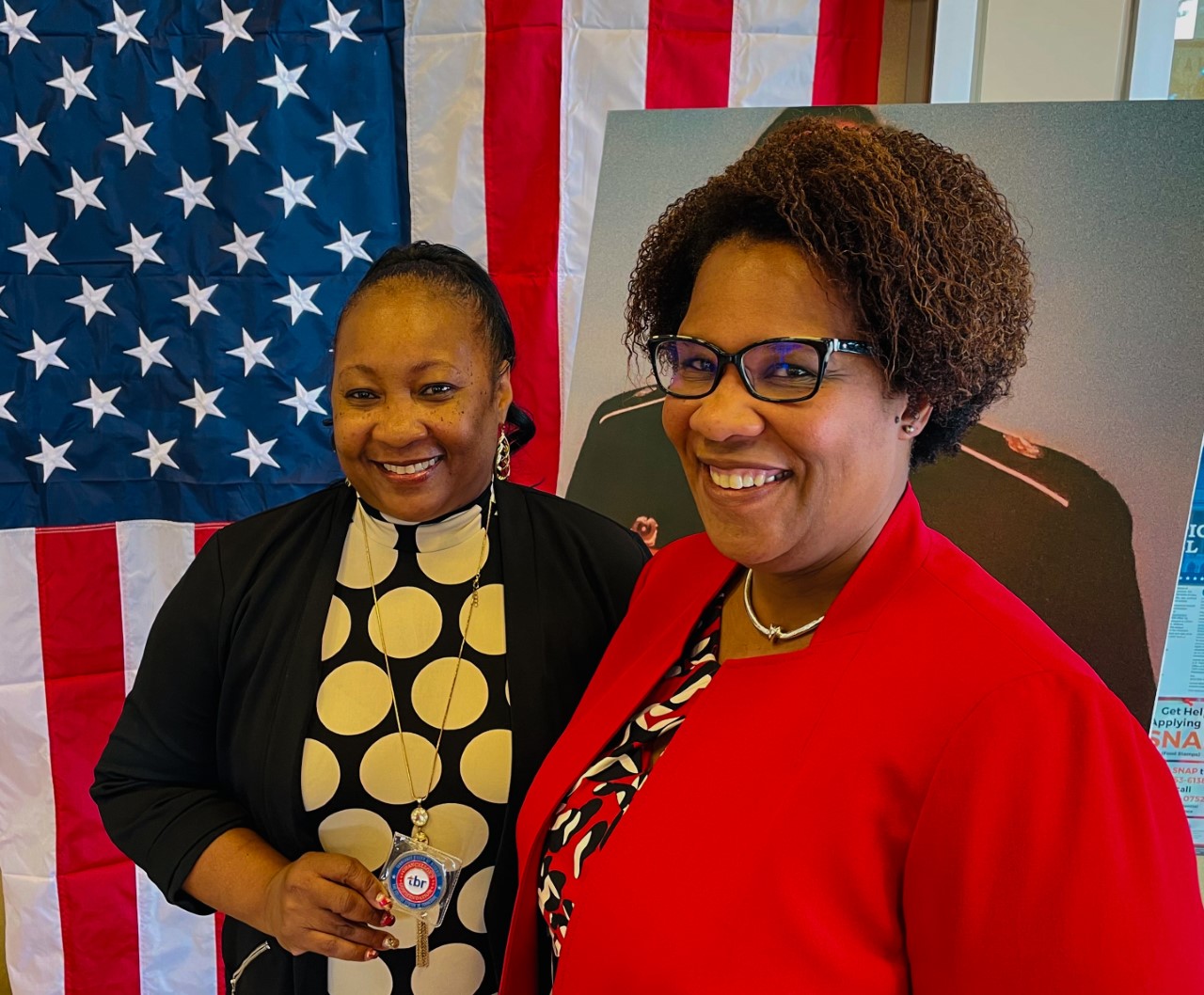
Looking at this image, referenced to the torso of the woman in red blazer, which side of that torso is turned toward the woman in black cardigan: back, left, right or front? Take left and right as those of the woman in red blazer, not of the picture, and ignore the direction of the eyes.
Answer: right

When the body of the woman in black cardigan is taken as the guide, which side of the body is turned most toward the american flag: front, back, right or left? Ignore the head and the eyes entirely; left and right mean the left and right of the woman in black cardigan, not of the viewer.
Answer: back

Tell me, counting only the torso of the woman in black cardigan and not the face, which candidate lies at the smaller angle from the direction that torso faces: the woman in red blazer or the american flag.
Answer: the woman in red blazer

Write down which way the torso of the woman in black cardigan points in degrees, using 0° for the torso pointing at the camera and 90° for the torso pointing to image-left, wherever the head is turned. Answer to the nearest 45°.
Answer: approximately 0°
